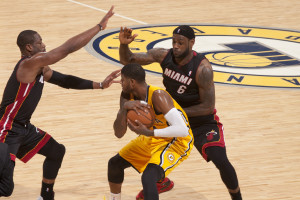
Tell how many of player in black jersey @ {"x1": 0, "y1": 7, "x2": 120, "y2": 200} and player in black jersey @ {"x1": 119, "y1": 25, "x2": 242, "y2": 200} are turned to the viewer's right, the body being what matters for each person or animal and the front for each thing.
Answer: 1

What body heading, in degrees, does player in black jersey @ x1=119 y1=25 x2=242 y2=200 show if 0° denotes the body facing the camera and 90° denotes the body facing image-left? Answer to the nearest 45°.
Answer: approximately 45°

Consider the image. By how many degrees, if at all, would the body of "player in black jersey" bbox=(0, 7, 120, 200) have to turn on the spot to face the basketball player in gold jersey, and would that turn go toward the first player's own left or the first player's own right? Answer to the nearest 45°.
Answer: approximately 45° to the first player's own right

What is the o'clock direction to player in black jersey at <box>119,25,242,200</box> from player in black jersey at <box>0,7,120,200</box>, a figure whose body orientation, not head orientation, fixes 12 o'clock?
player in black jersey at <box>119,25,242,200</box> is roughly at 12 o'clock from player in black jersey at <box>0,7,120,200</box>.

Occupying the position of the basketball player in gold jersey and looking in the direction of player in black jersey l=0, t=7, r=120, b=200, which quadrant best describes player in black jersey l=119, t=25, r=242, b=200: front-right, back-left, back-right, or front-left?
back-right

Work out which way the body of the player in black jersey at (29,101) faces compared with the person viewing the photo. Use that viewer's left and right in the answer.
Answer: facing to the right of the viewer

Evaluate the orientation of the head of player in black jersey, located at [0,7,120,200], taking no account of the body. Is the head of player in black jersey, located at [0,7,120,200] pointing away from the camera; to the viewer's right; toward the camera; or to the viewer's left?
to the viewer's right

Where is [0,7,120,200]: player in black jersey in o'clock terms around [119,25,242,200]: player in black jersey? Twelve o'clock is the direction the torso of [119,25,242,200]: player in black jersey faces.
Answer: [0,7,120,200]: player in black jersey is roughly at 1 o'clock from [119,25,242,200]: player in black jersey.
